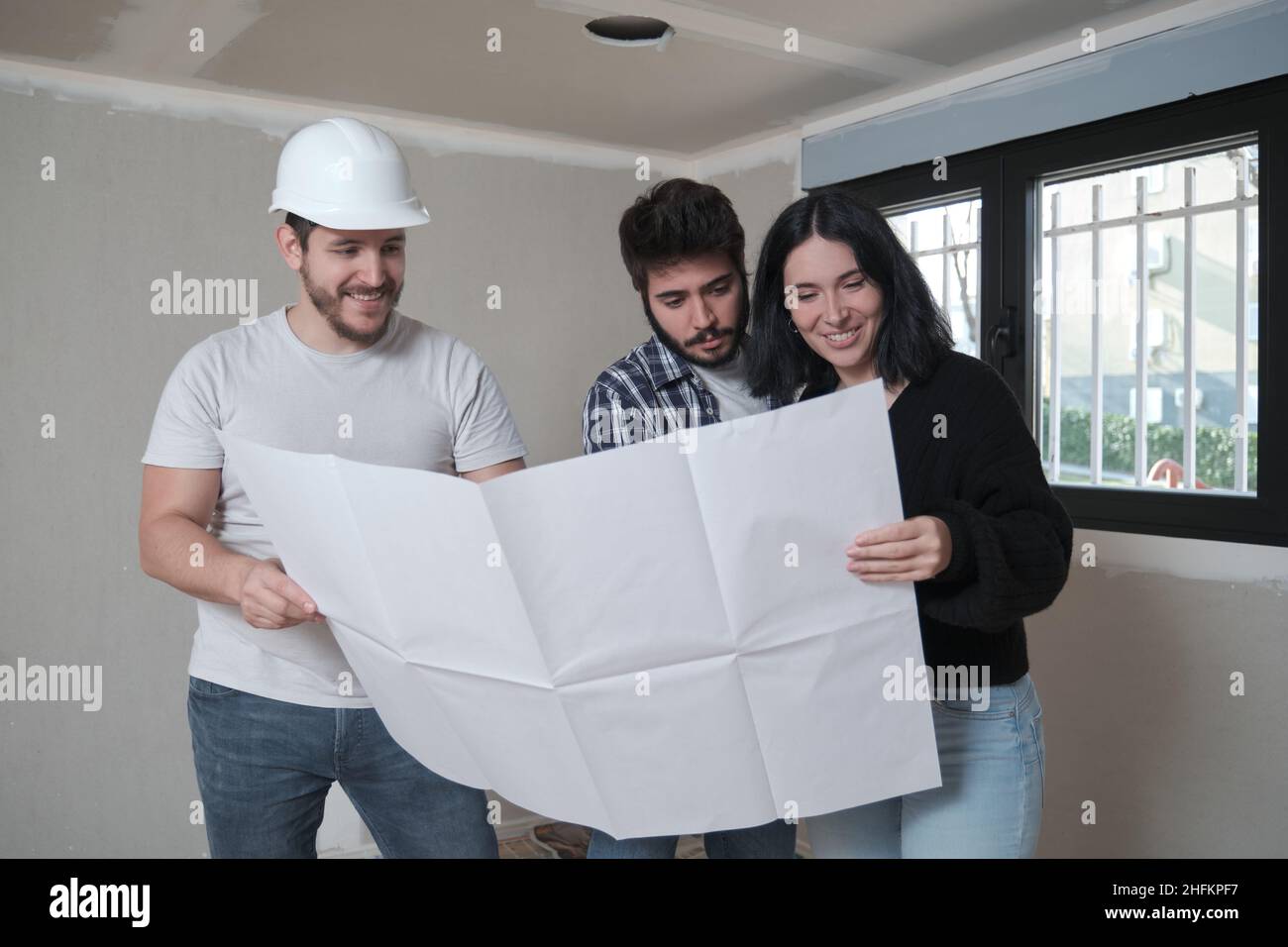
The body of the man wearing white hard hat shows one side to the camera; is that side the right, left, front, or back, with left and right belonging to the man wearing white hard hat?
front

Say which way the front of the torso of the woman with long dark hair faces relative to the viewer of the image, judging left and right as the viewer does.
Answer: facing the viewer and to the left of the viewer

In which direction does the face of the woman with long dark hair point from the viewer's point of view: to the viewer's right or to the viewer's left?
to the viewer's left

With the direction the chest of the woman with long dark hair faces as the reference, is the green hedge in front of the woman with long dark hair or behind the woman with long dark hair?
behind

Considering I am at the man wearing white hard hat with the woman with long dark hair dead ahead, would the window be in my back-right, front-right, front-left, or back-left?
front-left

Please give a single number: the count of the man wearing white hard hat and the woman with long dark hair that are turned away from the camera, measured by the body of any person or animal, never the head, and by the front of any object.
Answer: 0

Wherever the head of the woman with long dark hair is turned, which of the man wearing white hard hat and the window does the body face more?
the man wearing white hard hat

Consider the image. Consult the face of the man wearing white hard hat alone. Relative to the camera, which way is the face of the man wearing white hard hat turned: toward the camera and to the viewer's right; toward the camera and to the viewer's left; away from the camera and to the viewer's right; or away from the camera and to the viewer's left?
toward the camera and to the viewer's right

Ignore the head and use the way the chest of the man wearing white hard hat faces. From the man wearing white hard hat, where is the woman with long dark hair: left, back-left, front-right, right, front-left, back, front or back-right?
front-left

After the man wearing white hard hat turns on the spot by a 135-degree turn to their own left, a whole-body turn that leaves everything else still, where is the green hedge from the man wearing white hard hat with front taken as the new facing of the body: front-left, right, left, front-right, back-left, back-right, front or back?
front
